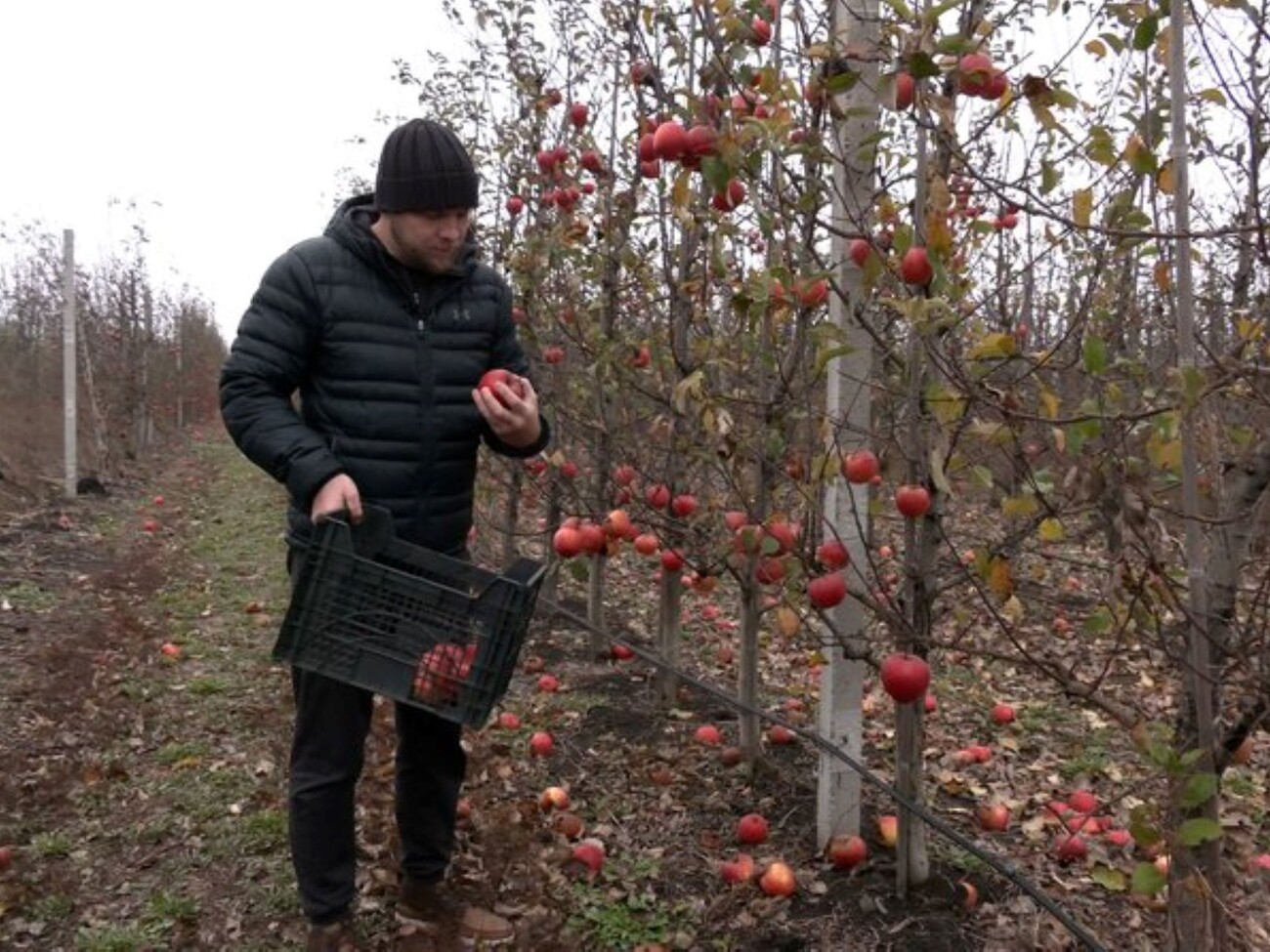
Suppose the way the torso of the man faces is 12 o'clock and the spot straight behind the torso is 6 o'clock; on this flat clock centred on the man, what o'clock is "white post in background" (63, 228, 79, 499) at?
The white post in background is roughly at 7 o'clock from the man.

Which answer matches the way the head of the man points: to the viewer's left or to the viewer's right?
to the viewer's right

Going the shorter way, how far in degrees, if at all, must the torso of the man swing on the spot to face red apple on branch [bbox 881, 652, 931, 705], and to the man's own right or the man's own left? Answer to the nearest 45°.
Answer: approximately 45° to the man's own left

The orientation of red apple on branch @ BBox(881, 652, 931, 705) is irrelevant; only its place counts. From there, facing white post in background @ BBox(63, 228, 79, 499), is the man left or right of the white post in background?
left

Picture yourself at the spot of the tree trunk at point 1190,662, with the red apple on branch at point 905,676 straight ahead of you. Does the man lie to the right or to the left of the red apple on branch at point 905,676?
left

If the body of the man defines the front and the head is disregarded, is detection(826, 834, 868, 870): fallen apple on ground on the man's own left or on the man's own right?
on the man's own left

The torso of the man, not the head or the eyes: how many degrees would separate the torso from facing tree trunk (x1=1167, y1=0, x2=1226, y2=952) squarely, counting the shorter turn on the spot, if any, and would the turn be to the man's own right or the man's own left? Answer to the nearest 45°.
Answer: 0° — they already face it

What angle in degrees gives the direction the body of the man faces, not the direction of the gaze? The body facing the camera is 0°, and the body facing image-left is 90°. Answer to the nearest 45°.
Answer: approximately 315°
